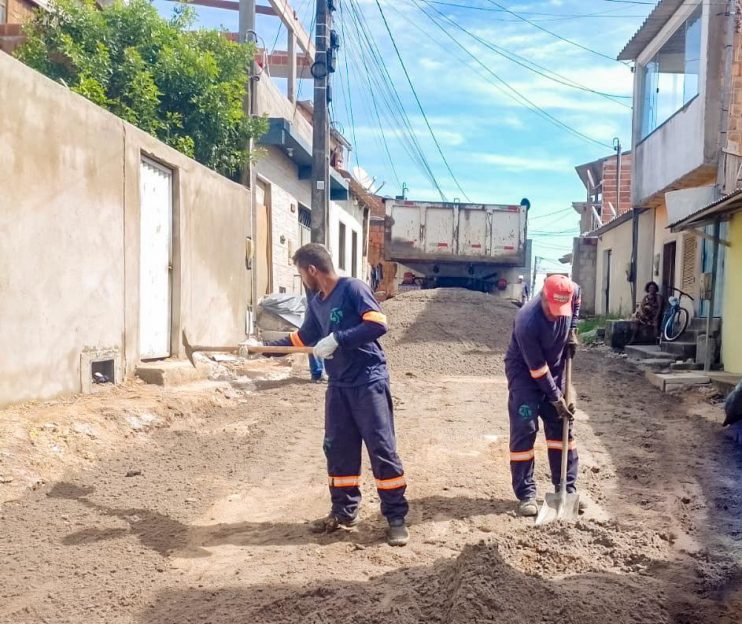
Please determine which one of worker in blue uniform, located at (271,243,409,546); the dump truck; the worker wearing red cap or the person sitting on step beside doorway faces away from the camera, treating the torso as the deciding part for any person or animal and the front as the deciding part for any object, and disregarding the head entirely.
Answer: the dump truck

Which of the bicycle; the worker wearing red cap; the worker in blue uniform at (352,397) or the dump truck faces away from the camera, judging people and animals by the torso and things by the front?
the dump truck

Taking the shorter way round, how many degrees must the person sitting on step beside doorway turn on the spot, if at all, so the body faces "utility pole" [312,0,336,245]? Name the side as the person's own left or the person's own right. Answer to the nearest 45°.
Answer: approximately 45° to the person's own right

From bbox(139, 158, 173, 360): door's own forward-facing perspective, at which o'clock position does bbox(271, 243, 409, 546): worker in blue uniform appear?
The worker in blue uniform is roughly at 1 o'clock from the door.

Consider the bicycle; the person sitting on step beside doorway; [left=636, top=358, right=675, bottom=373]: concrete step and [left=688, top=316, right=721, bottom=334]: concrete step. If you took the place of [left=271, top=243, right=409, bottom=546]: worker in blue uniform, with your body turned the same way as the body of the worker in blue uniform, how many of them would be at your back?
4

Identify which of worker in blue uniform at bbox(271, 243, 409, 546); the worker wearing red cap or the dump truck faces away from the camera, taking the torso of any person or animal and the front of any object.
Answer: the dump truck

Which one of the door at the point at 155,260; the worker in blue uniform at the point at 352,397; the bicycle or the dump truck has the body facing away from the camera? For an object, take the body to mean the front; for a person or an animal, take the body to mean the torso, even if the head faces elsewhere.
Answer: the dump truck

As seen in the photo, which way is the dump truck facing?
away from the camera

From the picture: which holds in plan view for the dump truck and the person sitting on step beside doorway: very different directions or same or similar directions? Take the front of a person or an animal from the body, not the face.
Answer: very different directions
